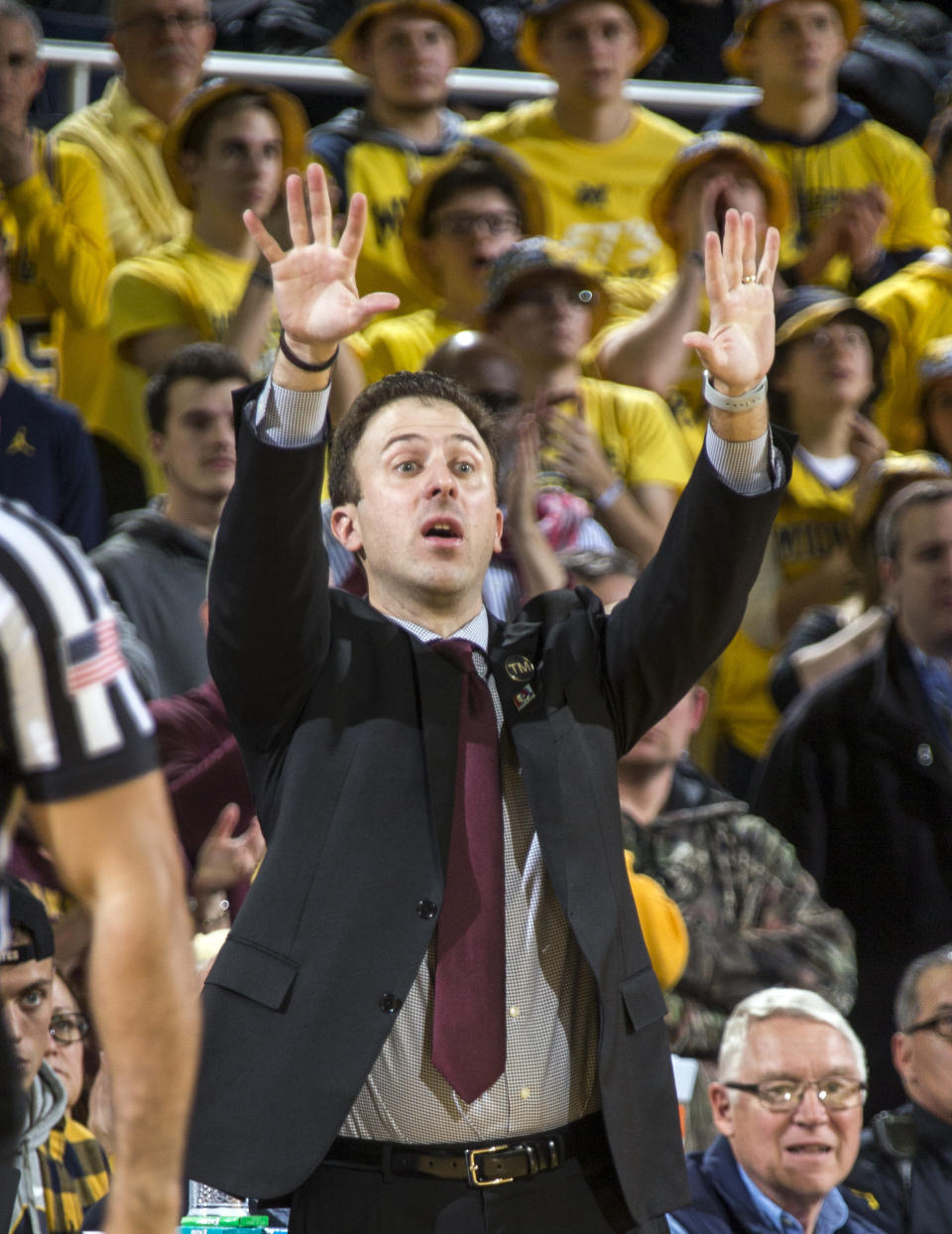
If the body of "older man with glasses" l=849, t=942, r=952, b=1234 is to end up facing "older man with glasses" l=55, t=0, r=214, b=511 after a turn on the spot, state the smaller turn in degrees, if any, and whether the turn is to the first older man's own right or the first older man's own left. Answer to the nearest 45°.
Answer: approximately 180°

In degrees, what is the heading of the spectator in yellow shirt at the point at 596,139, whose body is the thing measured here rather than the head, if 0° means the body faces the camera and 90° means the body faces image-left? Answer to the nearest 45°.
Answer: approximately 0°

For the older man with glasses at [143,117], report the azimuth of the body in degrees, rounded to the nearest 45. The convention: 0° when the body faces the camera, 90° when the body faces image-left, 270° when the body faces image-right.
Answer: approximately 315°

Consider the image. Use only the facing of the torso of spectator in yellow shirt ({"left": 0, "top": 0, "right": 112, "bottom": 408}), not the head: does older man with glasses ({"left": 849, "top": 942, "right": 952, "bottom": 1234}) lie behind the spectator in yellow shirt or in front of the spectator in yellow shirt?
in front

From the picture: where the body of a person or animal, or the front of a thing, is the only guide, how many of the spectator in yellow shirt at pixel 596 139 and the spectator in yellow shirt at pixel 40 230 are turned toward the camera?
2

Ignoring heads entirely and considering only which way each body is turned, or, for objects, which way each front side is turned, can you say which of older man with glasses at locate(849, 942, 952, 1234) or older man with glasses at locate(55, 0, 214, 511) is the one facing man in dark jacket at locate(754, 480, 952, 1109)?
older man with glasses at locate(55, 0, 214, 511)

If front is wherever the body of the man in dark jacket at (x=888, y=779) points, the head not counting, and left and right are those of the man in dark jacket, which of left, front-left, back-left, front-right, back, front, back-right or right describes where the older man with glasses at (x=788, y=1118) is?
front-right

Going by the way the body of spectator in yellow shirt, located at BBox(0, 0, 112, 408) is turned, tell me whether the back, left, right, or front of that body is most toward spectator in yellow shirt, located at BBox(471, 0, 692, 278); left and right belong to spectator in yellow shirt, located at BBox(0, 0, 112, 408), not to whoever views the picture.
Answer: left

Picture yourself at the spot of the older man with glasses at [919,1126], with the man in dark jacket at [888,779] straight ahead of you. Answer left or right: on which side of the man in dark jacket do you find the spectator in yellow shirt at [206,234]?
left

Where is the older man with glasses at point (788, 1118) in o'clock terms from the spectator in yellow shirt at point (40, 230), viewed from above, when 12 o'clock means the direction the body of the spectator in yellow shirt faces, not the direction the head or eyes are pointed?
The older man with glasses is roughly at 11 o'clock from the spectator in yellow shirt.

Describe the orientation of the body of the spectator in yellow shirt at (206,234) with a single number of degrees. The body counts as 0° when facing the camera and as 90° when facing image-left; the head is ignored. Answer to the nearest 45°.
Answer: approximately 315°
